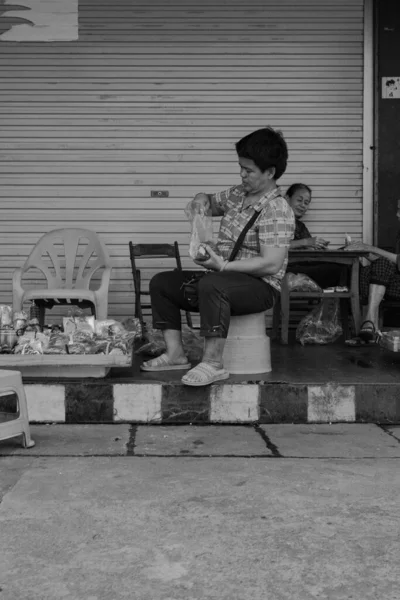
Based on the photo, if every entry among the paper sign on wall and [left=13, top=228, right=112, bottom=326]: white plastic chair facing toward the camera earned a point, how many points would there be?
2

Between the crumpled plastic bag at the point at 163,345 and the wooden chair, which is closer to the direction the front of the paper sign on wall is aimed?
the crumpled plastic bag

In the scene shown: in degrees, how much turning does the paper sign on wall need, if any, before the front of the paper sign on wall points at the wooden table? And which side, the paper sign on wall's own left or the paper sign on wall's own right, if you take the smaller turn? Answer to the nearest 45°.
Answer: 0° — it already faces it

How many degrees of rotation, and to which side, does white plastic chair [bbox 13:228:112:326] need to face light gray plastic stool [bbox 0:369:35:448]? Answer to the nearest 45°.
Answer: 0° — it already faces it

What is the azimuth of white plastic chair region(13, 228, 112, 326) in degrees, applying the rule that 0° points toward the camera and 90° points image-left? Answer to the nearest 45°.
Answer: approximately 0°

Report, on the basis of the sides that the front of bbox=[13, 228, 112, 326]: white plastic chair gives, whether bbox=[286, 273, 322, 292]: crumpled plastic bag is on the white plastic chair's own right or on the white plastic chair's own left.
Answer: on the white plastic chair's own left

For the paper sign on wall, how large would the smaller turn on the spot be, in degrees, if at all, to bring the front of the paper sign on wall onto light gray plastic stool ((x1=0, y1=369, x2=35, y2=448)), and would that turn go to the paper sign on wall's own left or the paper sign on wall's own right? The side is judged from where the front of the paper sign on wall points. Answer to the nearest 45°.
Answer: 0° — it already faces it

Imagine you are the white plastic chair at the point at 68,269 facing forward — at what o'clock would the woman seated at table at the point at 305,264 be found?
The woman seated at table is roughly at 9 o'clock from the white plastic chair.

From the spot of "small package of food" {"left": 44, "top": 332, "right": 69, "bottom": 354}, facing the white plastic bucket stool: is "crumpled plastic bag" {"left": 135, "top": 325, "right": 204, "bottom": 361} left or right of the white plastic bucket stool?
left
